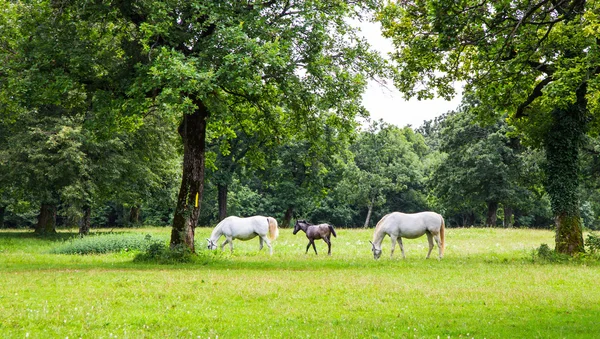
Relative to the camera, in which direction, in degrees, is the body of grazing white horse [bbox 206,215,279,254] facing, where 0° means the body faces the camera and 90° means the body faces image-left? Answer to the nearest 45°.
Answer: approximately 90°

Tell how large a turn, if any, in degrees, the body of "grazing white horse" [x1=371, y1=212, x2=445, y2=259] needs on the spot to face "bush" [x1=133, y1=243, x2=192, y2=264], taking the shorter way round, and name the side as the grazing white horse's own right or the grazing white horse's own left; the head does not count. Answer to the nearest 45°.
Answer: approximately 45° to the grazing white horse's own left

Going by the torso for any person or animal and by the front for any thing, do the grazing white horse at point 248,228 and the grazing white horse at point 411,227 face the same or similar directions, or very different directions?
same or similar directions

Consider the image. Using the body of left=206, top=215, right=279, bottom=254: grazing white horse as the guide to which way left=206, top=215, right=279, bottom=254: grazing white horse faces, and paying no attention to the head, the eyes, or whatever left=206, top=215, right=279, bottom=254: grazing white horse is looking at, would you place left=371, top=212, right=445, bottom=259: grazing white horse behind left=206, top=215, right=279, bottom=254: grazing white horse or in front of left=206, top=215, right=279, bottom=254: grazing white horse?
behind

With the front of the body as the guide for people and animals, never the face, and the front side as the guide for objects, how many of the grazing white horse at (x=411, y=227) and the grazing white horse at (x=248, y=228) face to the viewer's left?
2

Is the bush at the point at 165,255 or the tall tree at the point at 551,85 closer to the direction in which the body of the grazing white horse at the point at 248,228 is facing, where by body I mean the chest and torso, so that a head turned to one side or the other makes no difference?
the bush

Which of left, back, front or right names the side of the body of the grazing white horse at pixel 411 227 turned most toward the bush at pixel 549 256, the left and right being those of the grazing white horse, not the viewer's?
back

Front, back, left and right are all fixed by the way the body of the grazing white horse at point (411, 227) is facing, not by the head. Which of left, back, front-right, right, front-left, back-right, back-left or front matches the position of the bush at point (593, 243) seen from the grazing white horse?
back

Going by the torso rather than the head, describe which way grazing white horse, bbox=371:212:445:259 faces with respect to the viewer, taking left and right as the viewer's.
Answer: facing to the left of the viewer

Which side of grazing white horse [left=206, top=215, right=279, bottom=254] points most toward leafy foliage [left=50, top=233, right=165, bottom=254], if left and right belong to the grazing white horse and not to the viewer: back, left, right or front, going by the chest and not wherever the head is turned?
front

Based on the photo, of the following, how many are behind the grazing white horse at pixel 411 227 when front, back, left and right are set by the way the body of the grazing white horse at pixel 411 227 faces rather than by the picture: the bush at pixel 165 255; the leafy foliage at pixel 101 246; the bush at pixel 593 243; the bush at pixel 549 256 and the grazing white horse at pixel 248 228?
2

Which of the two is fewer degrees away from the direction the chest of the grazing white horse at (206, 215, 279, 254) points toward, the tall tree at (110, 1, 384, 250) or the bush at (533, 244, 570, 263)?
the tall tree

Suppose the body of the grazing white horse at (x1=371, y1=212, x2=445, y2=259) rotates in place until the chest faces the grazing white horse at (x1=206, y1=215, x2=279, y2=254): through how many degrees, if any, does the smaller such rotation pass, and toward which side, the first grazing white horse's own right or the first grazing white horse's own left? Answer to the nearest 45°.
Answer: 0° — it already faces it

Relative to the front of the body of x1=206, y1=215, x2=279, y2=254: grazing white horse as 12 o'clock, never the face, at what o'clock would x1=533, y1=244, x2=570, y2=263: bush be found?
The bush is roughly at 7 o'clock from the grazing white horse.
